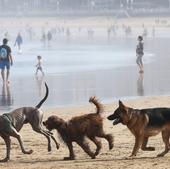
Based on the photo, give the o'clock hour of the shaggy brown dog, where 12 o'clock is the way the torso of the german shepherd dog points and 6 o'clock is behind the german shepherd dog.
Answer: The shaggy brown dog is roughly at 12 o'clock from the german shepherd dog.

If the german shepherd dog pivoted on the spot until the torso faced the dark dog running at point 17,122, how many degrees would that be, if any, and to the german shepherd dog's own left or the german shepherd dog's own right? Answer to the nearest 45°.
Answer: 0° — it already faces it

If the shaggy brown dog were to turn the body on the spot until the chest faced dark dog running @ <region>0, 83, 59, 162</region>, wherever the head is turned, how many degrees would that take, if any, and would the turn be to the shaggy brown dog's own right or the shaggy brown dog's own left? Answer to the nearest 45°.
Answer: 0° — it already faces it

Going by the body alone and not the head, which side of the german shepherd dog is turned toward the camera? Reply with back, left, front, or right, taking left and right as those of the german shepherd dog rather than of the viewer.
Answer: left

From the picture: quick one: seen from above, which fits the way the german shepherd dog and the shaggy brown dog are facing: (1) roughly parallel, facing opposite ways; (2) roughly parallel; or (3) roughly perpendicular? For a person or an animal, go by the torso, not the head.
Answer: roughly parallel

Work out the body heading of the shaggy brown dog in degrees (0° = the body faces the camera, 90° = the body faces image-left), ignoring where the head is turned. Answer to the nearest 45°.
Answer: approximately 90°

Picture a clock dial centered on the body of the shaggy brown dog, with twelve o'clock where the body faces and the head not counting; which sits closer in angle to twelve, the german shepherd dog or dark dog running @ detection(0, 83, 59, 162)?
the dark dog running

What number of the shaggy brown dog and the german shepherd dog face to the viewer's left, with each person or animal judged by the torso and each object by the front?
2

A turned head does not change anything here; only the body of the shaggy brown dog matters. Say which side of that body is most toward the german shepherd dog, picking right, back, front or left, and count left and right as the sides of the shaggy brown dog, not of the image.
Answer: back
